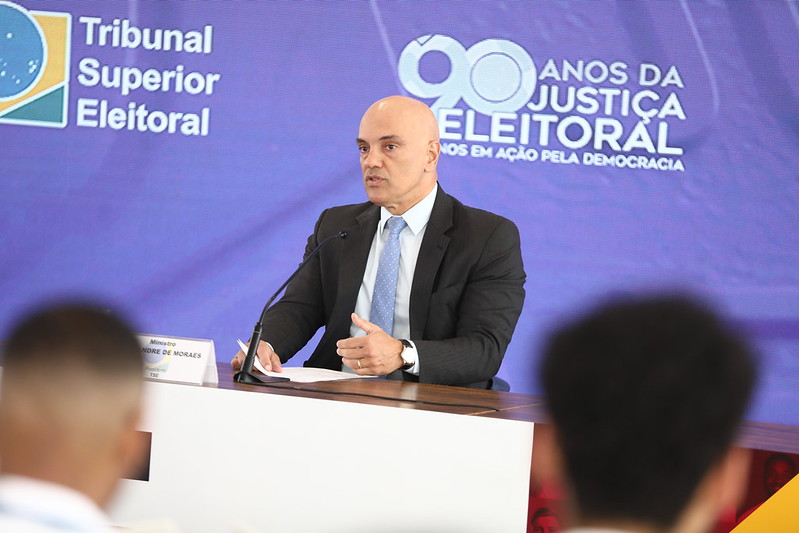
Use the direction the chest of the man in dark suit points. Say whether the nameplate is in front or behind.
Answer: in front

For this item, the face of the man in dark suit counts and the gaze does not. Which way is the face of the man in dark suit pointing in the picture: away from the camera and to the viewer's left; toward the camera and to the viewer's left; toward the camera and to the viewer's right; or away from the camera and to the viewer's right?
toward the camera and to the viewer's left

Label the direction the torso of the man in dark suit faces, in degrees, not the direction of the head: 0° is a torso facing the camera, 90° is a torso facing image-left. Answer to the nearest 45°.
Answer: approximately 45°
